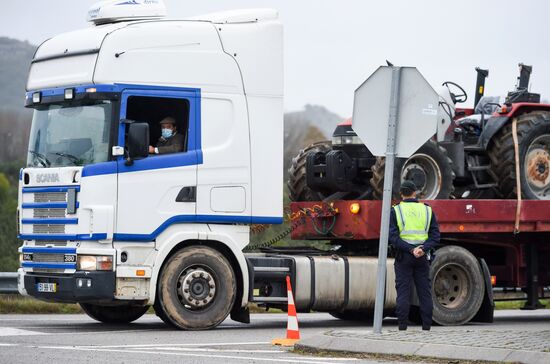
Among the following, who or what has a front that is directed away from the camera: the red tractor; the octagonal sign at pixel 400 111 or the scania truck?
the octagonal sign

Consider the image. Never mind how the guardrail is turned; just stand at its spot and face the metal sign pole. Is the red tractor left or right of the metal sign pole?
left

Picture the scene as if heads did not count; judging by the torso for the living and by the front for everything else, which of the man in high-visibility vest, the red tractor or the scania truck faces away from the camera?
the man in high-visibility vest

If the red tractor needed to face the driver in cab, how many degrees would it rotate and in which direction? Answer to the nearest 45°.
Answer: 0° — it already faces them

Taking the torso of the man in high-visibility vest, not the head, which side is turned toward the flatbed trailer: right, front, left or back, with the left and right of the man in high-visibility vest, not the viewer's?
front

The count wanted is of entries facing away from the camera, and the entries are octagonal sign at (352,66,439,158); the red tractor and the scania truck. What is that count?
1

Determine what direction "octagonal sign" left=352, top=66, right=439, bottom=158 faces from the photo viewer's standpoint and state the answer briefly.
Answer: facing away from the viewer

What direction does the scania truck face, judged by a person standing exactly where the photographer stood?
facing the viewer and to the left of the viewer

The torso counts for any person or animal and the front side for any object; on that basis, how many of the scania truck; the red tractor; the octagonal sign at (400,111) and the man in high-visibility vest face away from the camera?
2

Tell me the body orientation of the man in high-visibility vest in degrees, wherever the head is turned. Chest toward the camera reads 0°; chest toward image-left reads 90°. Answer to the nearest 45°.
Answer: approximately 180°

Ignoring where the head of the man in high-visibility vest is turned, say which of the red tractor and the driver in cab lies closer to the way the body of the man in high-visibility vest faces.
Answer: the red tractor

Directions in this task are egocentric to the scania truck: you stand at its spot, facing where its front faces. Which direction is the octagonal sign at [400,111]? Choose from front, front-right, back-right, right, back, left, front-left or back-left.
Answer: left

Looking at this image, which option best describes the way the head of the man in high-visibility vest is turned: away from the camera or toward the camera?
away from the camera

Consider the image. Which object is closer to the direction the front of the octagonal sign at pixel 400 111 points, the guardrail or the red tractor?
the red tractor
